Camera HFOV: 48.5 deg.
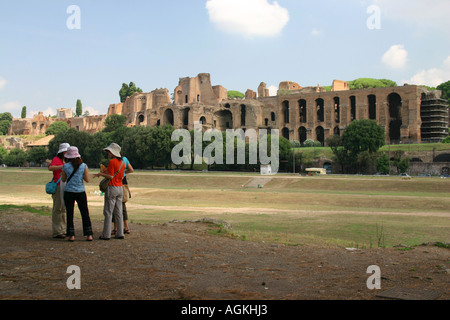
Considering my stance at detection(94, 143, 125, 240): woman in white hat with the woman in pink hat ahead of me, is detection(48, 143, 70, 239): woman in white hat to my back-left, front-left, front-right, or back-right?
front-right

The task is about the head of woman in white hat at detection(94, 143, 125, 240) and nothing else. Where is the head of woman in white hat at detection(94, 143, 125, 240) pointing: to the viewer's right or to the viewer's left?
to the viewer's left

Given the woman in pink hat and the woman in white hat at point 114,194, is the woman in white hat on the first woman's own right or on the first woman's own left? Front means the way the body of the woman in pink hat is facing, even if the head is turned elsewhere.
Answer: on the first woman's own right

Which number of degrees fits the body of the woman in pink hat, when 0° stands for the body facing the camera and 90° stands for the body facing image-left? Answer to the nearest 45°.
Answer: approximately 180°
